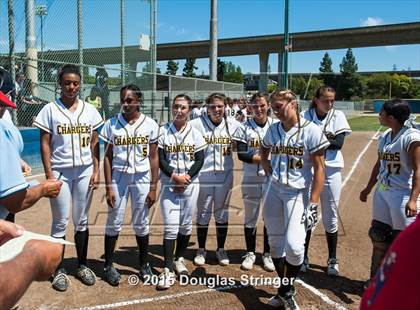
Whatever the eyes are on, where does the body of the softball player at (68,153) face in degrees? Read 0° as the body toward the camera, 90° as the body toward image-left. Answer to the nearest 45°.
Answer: approximately 0°

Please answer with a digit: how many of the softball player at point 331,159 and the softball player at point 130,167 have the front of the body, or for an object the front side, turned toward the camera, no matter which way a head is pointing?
2

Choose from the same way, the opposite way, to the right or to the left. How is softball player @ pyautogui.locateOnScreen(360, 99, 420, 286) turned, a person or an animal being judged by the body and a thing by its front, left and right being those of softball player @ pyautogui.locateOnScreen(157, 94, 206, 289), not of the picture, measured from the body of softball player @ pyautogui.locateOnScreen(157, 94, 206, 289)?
to the right

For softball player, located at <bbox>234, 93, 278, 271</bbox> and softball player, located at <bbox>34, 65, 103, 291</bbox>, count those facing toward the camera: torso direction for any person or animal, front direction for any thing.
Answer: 2
